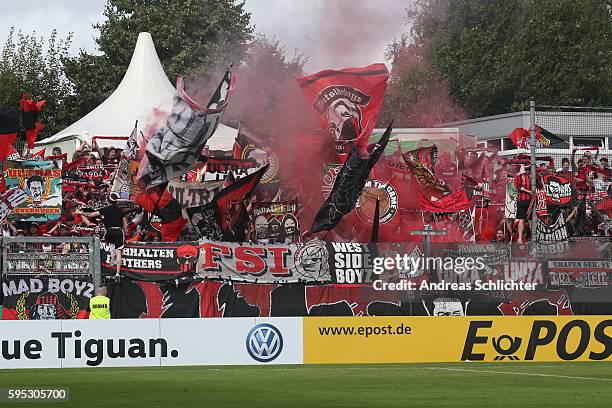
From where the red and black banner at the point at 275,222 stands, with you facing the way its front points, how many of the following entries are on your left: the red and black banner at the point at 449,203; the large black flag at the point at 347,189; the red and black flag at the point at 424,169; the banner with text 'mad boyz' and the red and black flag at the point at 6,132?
3

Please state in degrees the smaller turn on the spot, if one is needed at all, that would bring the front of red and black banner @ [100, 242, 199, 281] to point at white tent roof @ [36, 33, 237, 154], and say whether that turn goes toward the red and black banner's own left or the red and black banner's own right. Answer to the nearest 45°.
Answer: approximately 180°

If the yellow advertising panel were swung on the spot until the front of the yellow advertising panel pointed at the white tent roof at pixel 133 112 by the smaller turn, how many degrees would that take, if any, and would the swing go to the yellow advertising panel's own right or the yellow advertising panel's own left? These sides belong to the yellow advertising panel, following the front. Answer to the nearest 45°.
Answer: approximately 135° to the yellow advertising panel's own right

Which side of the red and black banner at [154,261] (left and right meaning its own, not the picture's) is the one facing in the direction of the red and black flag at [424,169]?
left

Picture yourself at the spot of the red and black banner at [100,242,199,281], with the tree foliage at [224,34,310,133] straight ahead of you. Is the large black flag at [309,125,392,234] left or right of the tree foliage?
right

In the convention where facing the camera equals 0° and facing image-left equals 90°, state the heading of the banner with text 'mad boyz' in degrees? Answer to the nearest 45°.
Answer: approximately 0°

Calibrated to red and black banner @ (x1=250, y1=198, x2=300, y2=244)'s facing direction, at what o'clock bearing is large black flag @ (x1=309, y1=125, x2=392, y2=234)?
The large black flag is roughly at 9 o'clock from the red and black banner.

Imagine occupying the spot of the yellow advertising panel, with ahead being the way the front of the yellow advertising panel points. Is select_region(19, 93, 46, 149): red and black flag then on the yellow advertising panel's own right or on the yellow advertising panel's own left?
on the yellow advertising panel's own right

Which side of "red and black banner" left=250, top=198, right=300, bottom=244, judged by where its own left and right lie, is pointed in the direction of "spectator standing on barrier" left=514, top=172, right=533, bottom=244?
left
